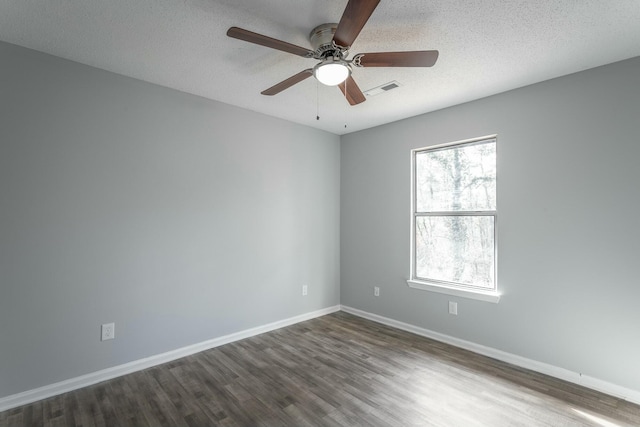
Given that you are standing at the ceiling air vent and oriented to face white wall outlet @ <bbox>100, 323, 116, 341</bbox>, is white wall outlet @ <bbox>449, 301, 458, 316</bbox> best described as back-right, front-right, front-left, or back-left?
back-right

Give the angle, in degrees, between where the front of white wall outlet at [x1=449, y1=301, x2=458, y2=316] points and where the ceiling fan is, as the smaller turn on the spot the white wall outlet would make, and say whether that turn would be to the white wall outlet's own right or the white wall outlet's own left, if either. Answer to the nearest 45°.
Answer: approximately 45° to the white wall outlet's own left

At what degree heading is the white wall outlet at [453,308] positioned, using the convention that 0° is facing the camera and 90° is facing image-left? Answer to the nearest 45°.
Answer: approximately 45°
